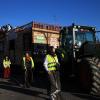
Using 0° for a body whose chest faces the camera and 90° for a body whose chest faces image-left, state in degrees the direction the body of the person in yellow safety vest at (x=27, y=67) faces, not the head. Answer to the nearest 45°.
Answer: approximately 0°

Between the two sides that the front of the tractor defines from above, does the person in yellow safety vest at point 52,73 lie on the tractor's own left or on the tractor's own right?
on the tractor's own right

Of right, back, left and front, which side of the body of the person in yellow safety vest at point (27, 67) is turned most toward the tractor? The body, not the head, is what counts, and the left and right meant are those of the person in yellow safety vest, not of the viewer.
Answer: left

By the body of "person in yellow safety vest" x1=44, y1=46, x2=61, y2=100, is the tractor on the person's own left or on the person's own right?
on the person's own left

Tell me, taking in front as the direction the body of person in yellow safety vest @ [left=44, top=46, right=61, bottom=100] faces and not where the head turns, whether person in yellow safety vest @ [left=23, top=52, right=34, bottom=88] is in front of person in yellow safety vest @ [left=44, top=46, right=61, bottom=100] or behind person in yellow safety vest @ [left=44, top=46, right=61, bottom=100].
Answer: behind

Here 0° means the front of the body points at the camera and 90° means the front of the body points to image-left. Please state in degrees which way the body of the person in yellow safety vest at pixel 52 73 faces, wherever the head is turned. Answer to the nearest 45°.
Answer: approximately 315°

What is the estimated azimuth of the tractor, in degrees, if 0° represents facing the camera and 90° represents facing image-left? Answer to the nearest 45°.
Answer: approximately 315°
